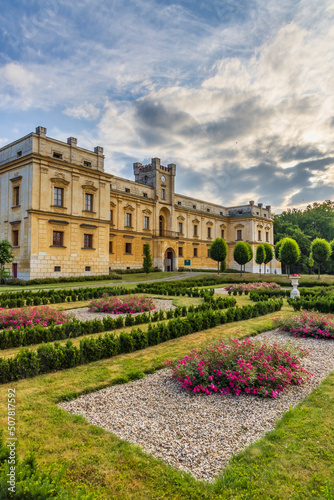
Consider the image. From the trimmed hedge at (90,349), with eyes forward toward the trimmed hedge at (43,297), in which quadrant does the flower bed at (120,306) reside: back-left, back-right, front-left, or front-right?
front-right

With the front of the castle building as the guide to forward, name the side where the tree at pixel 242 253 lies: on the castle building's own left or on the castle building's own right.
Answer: on the castle building's own left

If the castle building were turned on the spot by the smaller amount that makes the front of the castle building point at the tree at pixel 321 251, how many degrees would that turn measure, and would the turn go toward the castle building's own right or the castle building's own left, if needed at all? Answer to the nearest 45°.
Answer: approximately 45° to the castle building's own left

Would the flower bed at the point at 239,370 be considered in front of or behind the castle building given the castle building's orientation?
in front

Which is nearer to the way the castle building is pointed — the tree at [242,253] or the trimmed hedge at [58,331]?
the trimmed hedge

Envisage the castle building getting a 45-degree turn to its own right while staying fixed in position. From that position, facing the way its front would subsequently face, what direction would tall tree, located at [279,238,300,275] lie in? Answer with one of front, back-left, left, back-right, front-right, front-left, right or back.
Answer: left

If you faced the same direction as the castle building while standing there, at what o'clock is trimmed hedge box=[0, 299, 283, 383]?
The trimmed hedge is roughly at 1 o'clock from the castle building.

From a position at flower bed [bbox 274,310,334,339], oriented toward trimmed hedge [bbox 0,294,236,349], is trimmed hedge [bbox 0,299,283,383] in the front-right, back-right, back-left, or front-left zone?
front-left

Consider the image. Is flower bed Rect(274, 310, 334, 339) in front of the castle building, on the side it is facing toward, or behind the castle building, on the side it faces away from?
in front

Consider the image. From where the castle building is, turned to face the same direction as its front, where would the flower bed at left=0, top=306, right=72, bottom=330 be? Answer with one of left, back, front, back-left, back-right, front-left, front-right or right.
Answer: front-right

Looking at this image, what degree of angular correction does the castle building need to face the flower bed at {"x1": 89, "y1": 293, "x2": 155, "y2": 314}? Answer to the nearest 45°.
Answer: approximately 45° to its right
